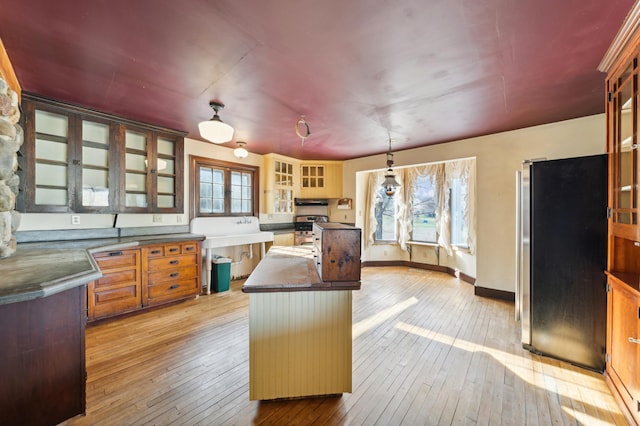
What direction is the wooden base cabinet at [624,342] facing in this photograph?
to the viewer's left

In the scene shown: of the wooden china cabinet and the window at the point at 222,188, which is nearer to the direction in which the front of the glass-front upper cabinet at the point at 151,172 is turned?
the wooden china cabinet

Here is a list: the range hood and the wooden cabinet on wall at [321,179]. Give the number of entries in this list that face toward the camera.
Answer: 2

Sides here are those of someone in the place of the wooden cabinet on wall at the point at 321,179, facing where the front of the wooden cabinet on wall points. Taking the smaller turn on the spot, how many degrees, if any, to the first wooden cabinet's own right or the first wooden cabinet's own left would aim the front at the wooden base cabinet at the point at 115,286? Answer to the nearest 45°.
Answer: approximately 45° to the first wooden cabinet's own right

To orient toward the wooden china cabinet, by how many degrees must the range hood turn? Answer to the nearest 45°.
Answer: approximately 45° to its left

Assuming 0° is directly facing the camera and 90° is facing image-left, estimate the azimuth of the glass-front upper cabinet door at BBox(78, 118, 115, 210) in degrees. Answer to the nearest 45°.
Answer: approximately 315°

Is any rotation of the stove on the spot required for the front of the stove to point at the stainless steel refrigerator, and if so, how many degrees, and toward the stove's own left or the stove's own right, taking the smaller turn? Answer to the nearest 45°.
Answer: approximately 45° to the stove's own left
